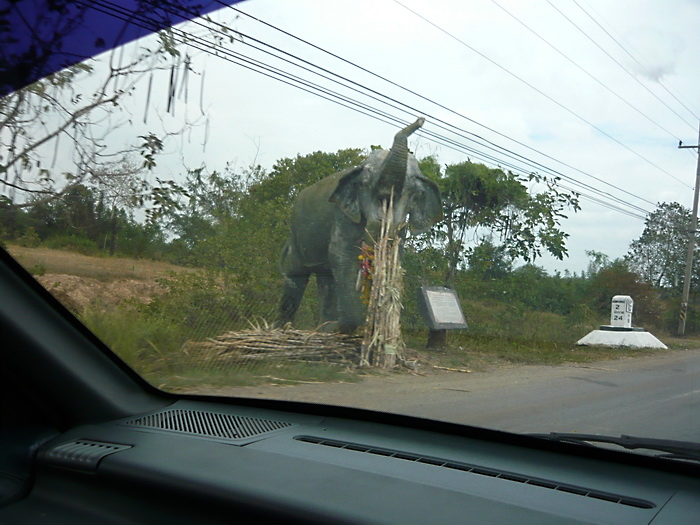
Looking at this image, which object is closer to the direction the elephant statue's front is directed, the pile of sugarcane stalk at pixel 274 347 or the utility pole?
the utility pole

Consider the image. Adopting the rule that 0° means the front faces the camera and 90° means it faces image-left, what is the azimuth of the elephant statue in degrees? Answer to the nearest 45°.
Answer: approximately 315°

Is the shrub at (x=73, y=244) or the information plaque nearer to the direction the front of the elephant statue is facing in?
the information plaque

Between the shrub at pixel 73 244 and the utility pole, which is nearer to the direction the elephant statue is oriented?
the utility pole

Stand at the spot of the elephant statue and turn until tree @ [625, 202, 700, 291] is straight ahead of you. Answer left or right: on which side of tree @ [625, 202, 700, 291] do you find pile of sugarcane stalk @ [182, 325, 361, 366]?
right

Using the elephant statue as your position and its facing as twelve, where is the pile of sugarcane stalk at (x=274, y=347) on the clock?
The pile of sugarcane stalk is roughly at 2 o'clock from the elephant statue.
